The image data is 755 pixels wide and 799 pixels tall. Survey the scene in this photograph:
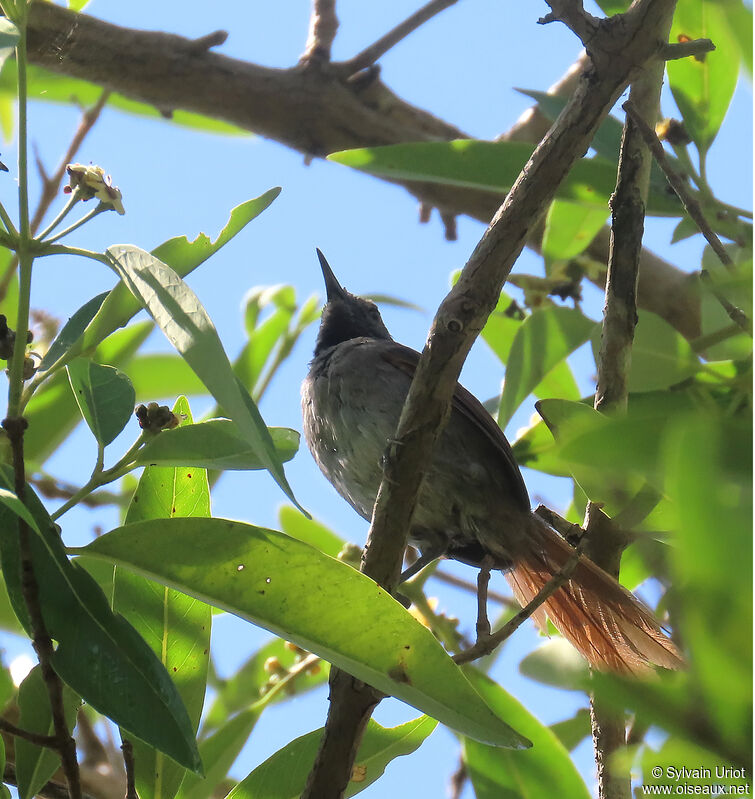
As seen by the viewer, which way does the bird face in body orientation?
to the viewer's left

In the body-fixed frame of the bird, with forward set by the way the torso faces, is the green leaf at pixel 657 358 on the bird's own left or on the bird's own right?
on the bird's own left

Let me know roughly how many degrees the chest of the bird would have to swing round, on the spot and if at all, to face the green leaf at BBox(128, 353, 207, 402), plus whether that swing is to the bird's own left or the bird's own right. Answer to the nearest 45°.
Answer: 0° — it already faces it
